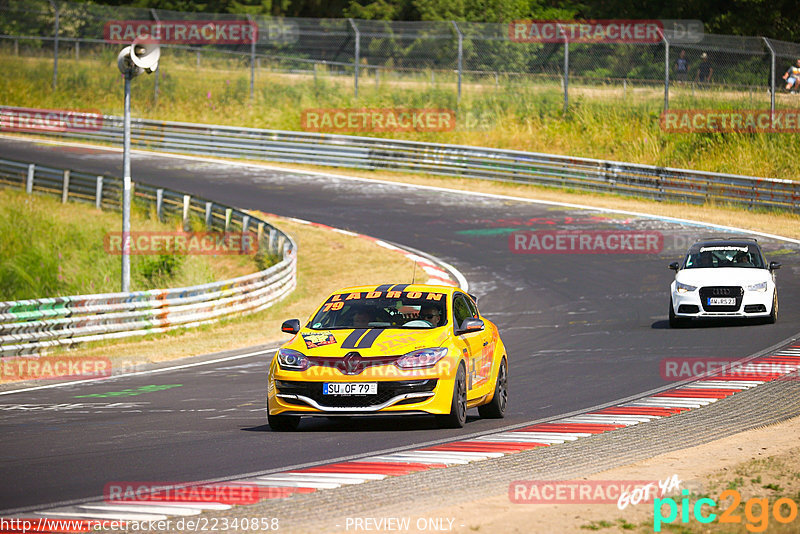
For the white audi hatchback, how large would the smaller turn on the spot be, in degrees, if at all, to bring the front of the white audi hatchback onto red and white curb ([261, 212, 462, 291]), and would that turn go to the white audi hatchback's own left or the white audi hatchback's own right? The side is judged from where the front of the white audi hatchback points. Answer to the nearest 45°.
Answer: approximately 135° to the white audi hatchback's own right

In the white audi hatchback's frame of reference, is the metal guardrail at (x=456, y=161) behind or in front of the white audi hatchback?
behind

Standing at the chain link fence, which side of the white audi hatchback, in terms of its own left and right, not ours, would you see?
back

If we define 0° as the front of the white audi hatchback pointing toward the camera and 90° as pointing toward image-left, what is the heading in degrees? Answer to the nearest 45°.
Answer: approximately 0°

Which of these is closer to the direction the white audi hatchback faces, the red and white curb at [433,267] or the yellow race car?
the yellow race car

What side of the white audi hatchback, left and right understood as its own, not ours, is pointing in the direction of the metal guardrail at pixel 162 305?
right

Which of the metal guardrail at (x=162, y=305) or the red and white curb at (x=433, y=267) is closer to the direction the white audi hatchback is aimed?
the metal guardrail
